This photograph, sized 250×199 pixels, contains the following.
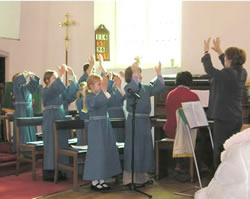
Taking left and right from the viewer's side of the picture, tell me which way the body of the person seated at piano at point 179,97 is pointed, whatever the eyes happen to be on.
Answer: facing away from the viewer

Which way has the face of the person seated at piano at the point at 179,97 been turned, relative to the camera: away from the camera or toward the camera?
away from the camera

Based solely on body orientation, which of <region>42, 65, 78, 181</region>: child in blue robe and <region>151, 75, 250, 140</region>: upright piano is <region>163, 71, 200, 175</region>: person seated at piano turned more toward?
the upright piano

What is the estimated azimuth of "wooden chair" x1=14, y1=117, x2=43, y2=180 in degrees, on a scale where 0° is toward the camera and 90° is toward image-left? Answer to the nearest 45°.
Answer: approximately 315°

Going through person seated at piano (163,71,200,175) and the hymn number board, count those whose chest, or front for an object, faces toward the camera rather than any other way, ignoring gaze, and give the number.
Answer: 1
